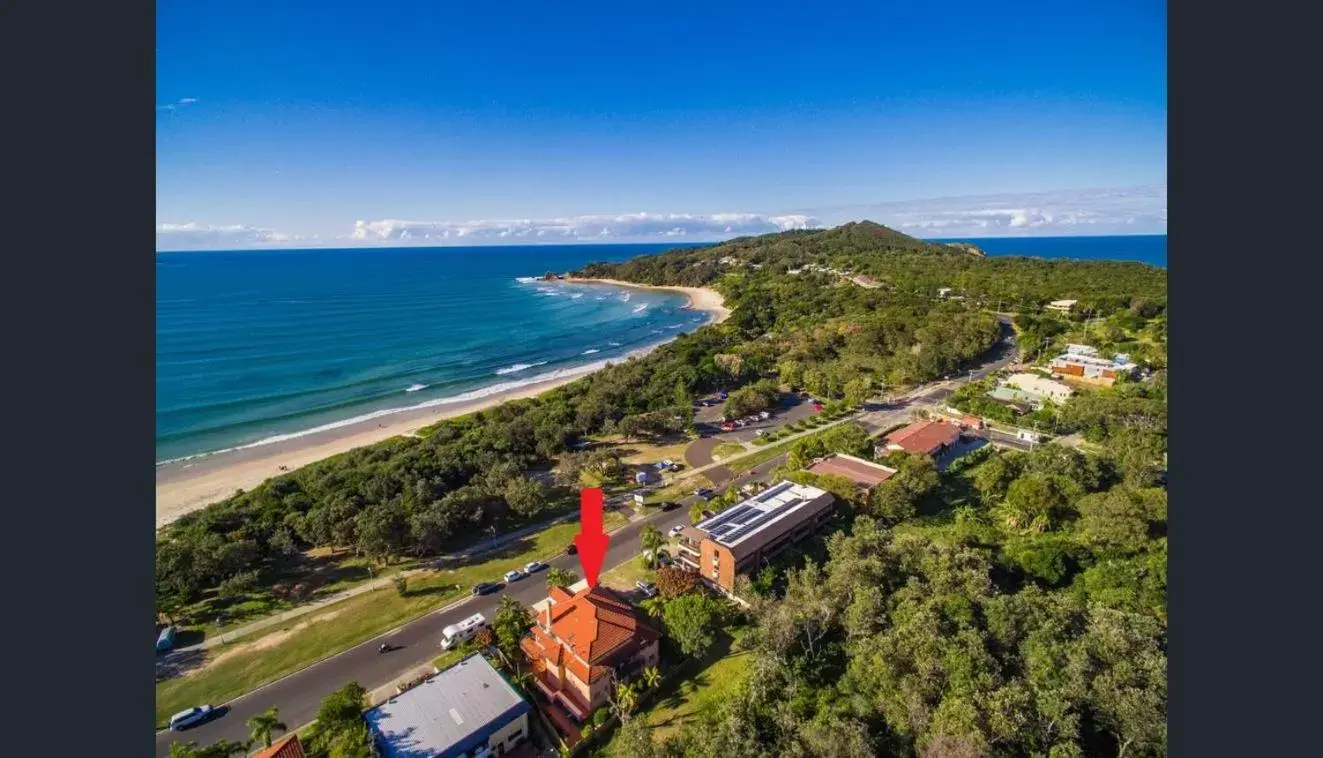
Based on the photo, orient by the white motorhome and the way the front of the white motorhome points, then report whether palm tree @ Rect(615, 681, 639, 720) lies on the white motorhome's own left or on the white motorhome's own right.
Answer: on the white motorhome's own left

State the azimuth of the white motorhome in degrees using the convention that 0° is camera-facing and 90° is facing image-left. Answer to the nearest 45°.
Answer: approximately 45°
